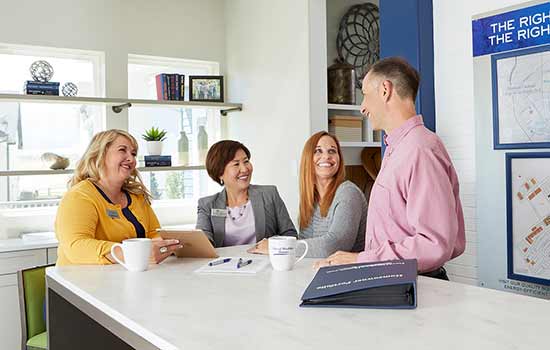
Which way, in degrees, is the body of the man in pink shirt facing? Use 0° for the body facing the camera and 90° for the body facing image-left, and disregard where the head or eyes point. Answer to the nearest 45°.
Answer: approximately 90°

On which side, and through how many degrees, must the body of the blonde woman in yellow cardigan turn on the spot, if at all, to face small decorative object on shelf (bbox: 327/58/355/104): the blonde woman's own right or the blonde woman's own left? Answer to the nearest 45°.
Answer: approximately 90° to the blonde woman's own left

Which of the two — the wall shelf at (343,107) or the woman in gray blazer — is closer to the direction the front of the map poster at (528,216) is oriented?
the woman in gray blazer

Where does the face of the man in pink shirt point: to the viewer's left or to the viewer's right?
to the viewer's left

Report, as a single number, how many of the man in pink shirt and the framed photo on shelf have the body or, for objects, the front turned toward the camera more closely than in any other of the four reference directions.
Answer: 1

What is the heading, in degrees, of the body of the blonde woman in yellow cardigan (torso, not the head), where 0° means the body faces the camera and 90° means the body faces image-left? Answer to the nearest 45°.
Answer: approximately 315°
